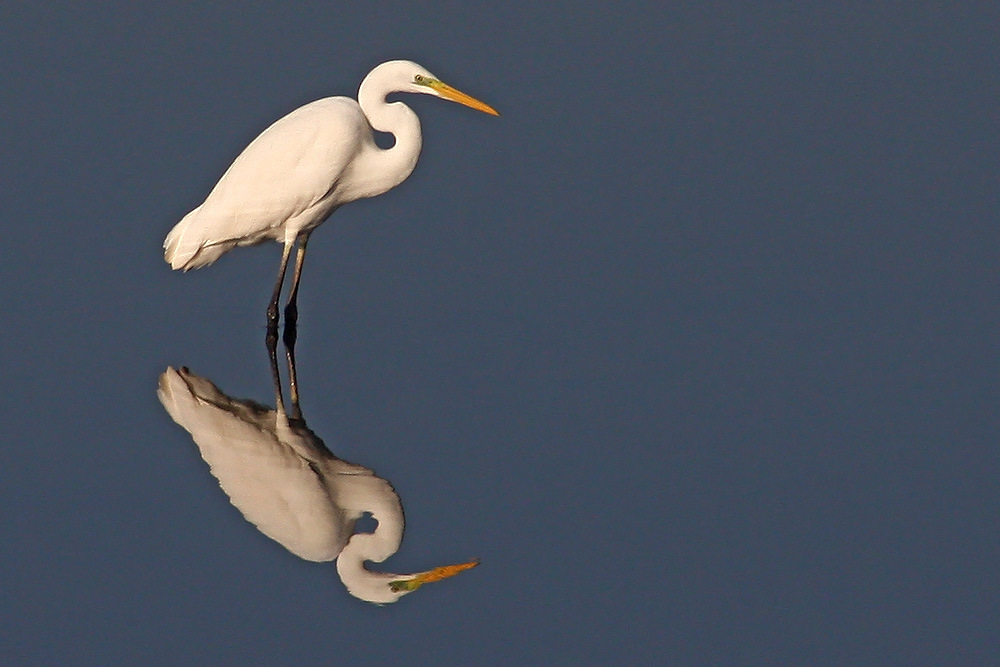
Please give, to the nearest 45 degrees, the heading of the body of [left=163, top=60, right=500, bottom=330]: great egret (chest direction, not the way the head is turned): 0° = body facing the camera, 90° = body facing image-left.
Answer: approximately 270°
